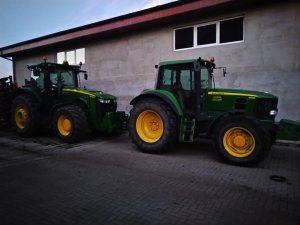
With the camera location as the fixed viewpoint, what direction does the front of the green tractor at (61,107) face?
facing the viewer and to the right of the viewer

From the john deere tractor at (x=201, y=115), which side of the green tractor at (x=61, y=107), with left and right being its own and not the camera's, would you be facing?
front
